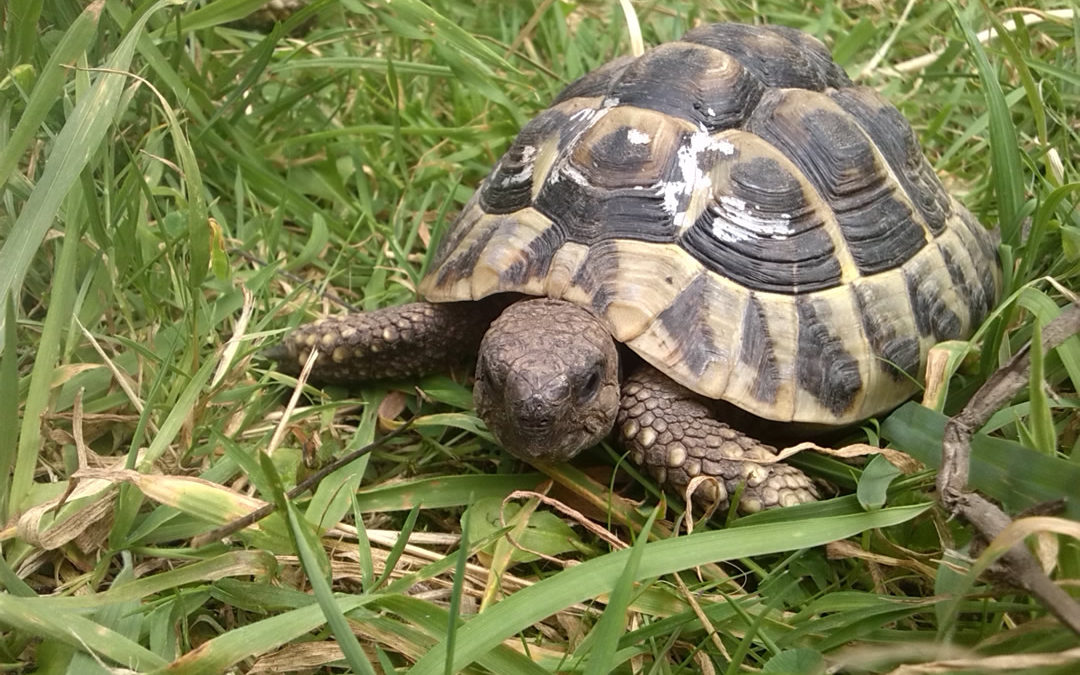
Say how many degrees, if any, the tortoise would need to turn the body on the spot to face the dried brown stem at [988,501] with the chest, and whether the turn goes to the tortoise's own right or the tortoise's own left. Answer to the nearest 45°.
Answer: approximately 90° to the tortoise's own left

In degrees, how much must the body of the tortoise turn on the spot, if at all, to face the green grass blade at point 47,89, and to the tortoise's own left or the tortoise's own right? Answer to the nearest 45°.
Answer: approximately 45° to the tortoise's own right

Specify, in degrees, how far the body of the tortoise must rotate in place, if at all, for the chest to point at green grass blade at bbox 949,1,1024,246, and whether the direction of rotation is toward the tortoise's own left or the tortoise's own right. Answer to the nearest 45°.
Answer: approximately 180°

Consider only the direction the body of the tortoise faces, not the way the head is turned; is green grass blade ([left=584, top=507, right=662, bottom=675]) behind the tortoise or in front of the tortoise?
in front

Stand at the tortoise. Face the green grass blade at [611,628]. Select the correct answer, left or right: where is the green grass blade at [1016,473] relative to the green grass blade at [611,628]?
left

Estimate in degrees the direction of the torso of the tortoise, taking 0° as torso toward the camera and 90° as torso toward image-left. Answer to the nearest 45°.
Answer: approximately 45°

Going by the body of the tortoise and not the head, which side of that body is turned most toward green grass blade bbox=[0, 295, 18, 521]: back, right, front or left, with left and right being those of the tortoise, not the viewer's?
front

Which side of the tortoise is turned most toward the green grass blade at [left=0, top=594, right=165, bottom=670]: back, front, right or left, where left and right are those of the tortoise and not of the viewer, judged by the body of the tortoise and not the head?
front
